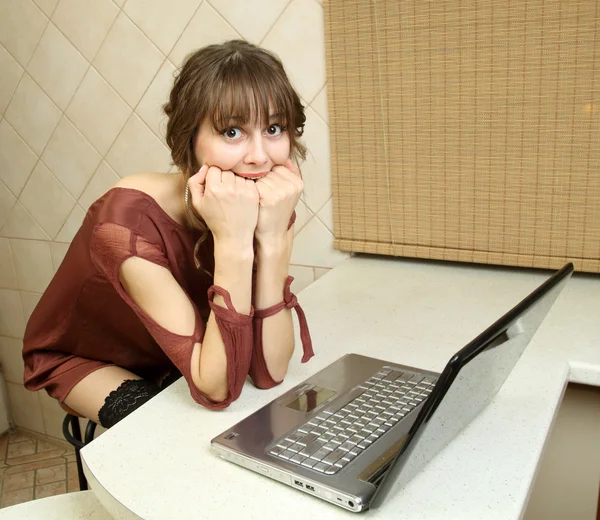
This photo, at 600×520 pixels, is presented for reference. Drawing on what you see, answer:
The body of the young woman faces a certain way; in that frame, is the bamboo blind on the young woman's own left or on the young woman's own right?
on the young woman's own left

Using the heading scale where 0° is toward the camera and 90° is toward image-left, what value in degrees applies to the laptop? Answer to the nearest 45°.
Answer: approximately 135°

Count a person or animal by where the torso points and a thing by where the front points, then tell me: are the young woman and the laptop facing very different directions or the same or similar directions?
very different directions

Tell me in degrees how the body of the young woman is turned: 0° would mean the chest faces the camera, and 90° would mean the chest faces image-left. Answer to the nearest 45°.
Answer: approximately 315°

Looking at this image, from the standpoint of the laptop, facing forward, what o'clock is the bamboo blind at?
The bamboo blind is roughly at 2 o'clock from the laptop.
